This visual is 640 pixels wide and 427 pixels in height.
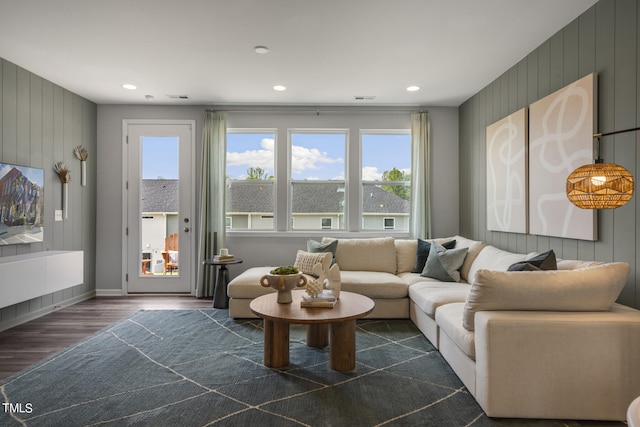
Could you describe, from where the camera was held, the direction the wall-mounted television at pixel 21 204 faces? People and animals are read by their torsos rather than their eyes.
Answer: facing the viewer and to the right of the viewer

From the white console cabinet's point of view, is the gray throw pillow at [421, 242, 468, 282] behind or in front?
in front

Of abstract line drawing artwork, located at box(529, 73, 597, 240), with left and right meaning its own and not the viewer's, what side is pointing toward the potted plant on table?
front

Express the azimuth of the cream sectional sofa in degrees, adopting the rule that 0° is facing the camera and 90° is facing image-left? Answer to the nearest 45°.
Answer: approximately 45°

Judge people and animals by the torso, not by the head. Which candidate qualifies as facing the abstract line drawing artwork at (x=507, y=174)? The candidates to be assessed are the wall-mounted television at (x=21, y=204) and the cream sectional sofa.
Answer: the wall-mounted television

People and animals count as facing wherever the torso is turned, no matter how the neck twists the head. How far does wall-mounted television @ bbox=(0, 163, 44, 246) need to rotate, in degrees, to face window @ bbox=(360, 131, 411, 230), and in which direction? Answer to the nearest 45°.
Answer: approximately 45° to its left

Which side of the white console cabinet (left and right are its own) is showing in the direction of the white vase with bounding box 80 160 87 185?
left

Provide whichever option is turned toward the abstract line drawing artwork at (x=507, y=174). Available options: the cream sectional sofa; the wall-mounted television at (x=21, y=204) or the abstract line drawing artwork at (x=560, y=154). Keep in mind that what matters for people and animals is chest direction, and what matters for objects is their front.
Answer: the wall-mounted television

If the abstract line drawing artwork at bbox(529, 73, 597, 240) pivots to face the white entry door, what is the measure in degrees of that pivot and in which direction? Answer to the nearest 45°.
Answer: approximately 45° to its right

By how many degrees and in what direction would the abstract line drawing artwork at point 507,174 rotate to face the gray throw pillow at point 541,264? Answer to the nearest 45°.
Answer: approximately 45° to its left

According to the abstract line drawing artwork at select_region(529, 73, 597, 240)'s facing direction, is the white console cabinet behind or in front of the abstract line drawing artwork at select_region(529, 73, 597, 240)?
in front

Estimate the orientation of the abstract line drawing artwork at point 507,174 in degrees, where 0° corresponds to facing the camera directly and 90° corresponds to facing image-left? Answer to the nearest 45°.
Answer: approximately 45°

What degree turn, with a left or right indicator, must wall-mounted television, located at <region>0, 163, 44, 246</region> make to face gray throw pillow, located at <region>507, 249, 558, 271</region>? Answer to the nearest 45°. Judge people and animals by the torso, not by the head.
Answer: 0° — it already faces it

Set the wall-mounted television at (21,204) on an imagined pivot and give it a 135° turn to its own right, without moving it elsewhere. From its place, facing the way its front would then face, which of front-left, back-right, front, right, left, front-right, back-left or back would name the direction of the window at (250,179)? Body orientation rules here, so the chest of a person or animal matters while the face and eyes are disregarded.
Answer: back

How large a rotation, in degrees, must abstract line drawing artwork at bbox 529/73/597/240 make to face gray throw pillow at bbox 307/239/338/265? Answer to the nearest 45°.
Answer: approximately 45° to its right

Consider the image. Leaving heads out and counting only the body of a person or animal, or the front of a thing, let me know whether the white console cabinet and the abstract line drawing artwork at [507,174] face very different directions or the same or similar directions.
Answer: very different directions

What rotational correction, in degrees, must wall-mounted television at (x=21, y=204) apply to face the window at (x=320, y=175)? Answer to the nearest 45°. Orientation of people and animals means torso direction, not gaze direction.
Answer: approximately 45° to its left

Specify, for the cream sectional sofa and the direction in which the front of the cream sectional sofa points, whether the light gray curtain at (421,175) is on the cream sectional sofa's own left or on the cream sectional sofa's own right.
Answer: on the cream sectional sofa's own right
